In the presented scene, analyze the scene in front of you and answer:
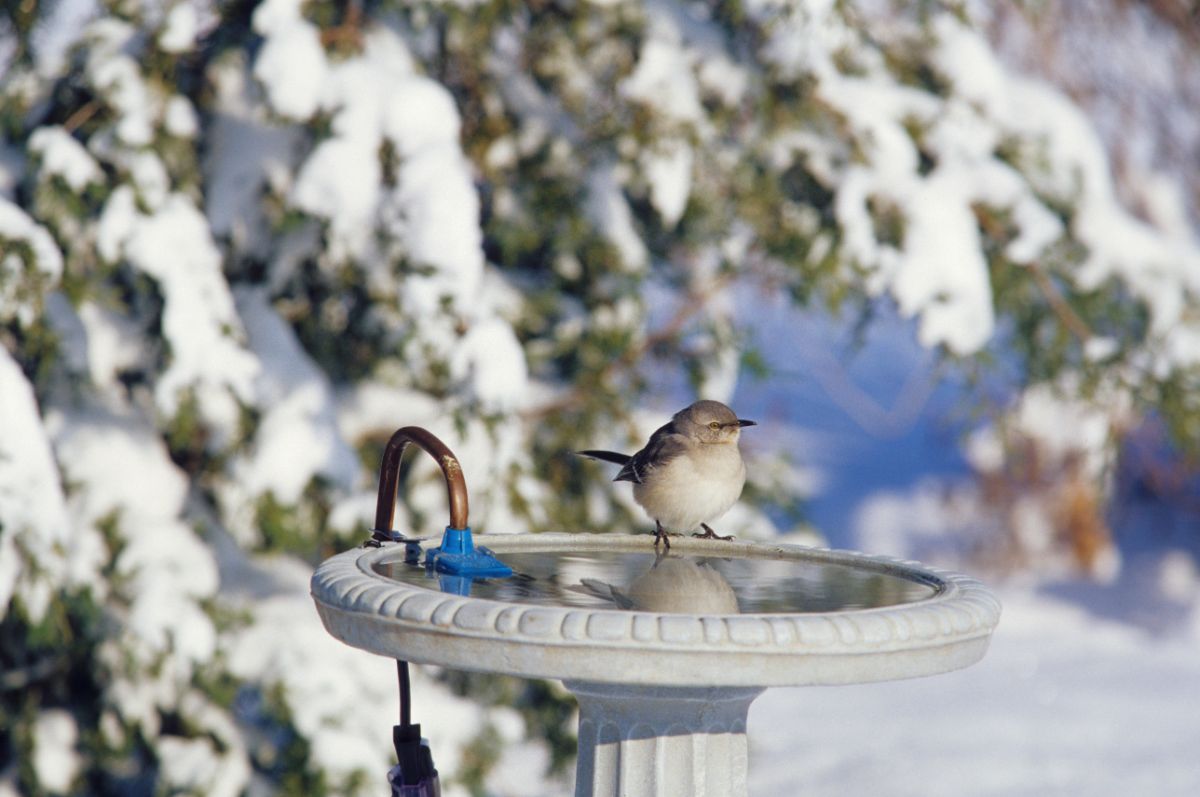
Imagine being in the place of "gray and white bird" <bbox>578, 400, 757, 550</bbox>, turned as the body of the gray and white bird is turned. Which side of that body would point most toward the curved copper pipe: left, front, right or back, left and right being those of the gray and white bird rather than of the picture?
right

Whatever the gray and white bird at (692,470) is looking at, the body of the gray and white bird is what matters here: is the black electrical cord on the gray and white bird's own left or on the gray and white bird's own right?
on the gray and white bird's own right

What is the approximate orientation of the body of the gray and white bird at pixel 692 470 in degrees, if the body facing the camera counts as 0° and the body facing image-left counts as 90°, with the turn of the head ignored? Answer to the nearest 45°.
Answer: approximately 315°
